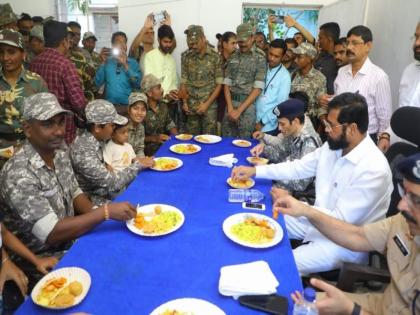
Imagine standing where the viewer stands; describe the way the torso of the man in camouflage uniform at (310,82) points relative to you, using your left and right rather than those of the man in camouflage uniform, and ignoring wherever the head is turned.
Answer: facing the viewer and to the left of the viewer

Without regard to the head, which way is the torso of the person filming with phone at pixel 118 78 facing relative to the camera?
toward the camera

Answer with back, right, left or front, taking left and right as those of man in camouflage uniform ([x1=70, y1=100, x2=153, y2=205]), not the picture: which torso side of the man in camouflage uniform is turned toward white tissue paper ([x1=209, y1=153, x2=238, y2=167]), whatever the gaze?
front

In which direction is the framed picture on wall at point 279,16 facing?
toward the camera

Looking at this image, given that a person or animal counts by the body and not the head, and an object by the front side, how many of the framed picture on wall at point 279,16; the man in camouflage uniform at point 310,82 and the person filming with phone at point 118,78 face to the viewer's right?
0

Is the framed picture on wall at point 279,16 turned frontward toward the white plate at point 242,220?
yes

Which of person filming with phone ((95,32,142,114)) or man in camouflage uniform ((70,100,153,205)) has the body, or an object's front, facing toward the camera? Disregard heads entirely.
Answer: the person filming with phone

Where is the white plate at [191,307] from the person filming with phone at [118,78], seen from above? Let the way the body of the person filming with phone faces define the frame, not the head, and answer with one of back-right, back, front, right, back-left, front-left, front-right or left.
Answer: front

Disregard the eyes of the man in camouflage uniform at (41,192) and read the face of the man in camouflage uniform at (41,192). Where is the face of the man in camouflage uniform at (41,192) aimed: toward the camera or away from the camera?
toward the camera

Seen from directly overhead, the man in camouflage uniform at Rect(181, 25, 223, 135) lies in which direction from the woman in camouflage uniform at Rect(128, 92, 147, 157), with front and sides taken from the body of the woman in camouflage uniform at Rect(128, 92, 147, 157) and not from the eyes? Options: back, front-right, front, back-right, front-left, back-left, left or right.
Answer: left

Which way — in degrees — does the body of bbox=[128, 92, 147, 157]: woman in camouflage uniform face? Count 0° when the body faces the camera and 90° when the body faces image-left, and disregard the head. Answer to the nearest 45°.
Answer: approximately 315°

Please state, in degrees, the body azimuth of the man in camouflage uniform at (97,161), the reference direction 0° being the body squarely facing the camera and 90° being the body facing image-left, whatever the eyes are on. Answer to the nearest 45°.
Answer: approximately 270°

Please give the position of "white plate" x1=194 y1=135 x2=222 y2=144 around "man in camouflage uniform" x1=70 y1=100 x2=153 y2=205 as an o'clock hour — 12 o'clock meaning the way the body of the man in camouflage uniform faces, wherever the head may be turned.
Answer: The white plate is roughly at 11 o'clock from the man in camouflage uniform.

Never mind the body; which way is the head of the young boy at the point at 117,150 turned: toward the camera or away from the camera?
toward the camera

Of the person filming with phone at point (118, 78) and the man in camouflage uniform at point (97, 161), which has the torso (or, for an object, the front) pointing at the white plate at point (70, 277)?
the person filming with phone

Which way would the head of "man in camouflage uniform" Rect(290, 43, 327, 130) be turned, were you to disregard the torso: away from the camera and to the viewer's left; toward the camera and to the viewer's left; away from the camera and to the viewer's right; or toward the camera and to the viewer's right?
toward the camera and to the viewer's left

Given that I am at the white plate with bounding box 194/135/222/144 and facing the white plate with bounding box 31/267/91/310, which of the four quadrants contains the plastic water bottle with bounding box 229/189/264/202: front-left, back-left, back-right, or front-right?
front-left
